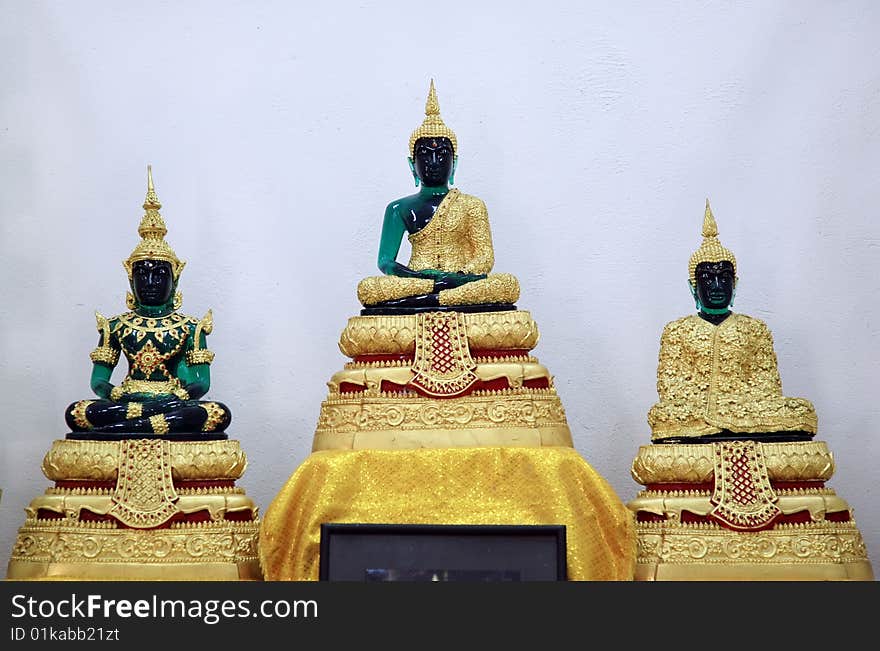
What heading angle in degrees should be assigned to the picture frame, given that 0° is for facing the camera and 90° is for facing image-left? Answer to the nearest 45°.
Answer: approximately 0°

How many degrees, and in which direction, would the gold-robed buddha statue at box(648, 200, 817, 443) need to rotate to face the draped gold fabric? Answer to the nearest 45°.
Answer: approximately 45° to its right

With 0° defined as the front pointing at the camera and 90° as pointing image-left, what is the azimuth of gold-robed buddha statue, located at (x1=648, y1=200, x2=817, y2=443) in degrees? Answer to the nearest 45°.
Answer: approximately 0°

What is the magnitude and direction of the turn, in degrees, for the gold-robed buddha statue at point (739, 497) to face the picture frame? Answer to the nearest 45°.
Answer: approximately 45° to its right

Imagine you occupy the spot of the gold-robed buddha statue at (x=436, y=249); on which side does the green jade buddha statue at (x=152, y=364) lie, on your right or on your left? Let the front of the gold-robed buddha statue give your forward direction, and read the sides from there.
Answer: on your right

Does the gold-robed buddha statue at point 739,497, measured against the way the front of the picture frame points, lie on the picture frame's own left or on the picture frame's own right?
on the picture frame's own left

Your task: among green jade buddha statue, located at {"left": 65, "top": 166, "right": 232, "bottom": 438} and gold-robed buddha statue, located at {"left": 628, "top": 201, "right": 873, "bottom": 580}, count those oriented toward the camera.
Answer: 2

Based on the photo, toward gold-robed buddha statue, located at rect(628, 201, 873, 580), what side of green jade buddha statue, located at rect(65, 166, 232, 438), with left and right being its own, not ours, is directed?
left
